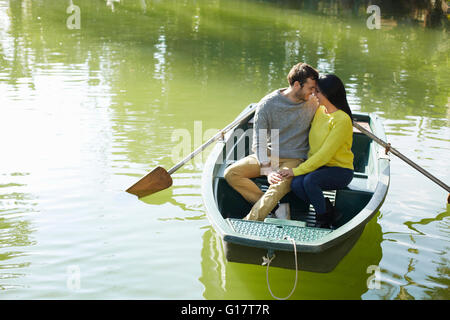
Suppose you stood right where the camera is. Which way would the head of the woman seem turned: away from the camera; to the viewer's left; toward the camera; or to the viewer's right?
to the viewer's left

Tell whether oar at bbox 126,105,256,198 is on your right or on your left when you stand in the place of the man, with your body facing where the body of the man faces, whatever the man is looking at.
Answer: on your right

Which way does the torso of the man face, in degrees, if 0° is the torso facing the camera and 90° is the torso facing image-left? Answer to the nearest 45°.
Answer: approximately 0°

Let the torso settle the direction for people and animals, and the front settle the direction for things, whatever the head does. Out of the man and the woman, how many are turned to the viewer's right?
0

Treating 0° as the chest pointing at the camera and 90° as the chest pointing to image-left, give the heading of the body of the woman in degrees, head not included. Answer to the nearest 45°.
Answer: approximately 45°
